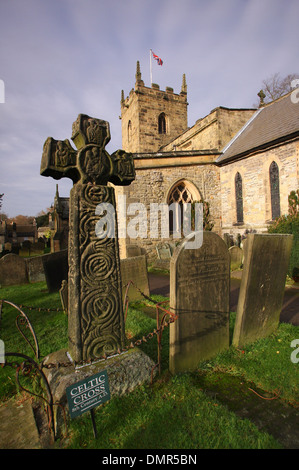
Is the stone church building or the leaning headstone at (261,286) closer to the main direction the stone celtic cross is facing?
the leaning headstone

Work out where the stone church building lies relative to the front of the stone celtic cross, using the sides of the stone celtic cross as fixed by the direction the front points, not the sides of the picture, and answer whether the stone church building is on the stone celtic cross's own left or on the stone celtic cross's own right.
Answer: on the stone celtic cross's own left

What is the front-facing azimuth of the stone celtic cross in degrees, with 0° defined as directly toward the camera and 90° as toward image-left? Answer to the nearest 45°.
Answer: approximately 315°

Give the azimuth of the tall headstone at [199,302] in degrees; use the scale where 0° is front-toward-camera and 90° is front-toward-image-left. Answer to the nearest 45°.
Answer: approximately 315°

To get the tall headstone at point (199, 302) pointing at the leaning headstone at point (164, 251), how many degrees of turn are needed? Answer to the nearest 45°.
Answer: approximately 135° to its left

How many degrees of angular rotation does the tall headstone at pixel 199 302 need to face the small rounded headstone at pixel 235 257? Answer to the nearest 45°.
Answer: approximately 135° to its left

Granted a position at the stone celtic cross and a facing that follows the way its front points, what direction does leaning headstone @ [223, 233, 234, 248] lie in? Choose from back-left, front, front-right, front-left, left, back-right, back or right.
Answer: left

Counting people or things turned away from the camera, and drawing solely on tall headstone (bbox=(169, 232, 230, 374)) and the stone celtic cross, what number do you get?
0

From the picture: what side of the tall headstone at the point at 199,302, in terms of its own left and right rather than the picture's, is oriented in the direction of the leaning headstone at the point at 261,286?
left

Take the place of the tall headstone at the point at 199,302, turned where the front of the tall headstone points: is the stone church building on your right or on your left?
on your left
